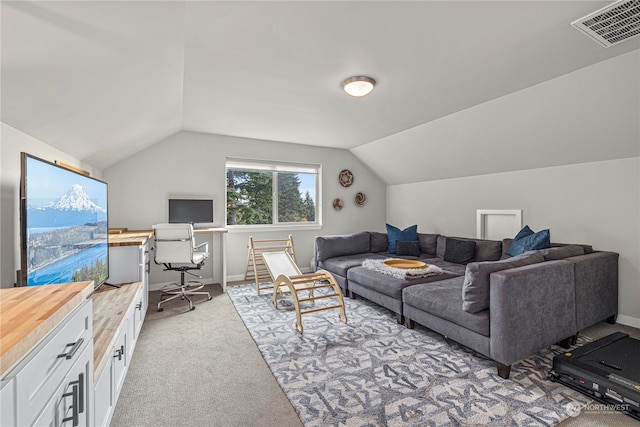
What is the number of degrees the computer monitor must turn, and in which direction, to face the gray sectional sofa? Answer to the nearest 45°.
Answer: approximately 45° to its left

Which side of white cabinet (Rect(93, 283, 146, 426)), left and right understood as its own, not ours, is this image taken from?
right

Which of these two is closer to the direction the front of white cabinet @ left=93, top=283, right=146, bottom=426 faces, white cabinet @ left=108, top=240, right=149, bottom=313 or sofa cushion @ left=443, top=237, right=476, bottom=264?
the sofa cushion

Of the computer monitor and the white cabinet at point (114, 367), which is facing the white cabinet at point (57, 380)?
the computer monitor

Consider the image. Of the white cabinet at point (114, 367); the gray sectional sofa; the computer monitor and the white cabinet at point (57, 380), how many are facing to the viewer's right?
2

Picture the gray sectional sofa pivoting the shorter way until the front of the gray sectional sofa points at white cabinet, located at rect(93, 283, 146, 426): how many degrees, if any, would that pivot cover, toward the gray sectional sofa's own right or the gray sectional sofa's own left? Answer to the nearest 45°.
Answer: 0° — it already faces it

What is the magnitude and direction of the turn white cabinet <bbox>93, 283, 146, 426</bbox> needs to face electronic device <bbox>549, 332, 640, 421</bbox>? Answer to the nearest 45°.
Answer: approximately 45° to its right

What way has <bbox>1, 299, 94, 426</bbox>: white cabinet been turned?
to the viewer's right
